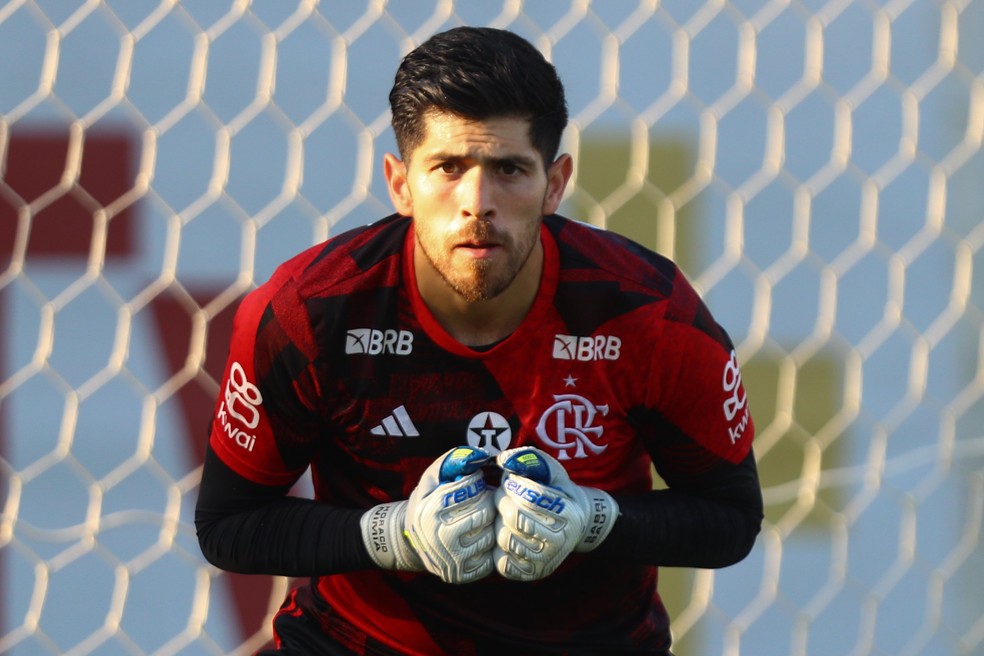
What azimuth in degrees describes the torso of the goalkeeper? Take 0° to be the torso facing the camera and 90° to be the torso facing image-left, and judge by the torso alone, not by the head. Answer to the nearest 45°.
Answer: approximately 0°
